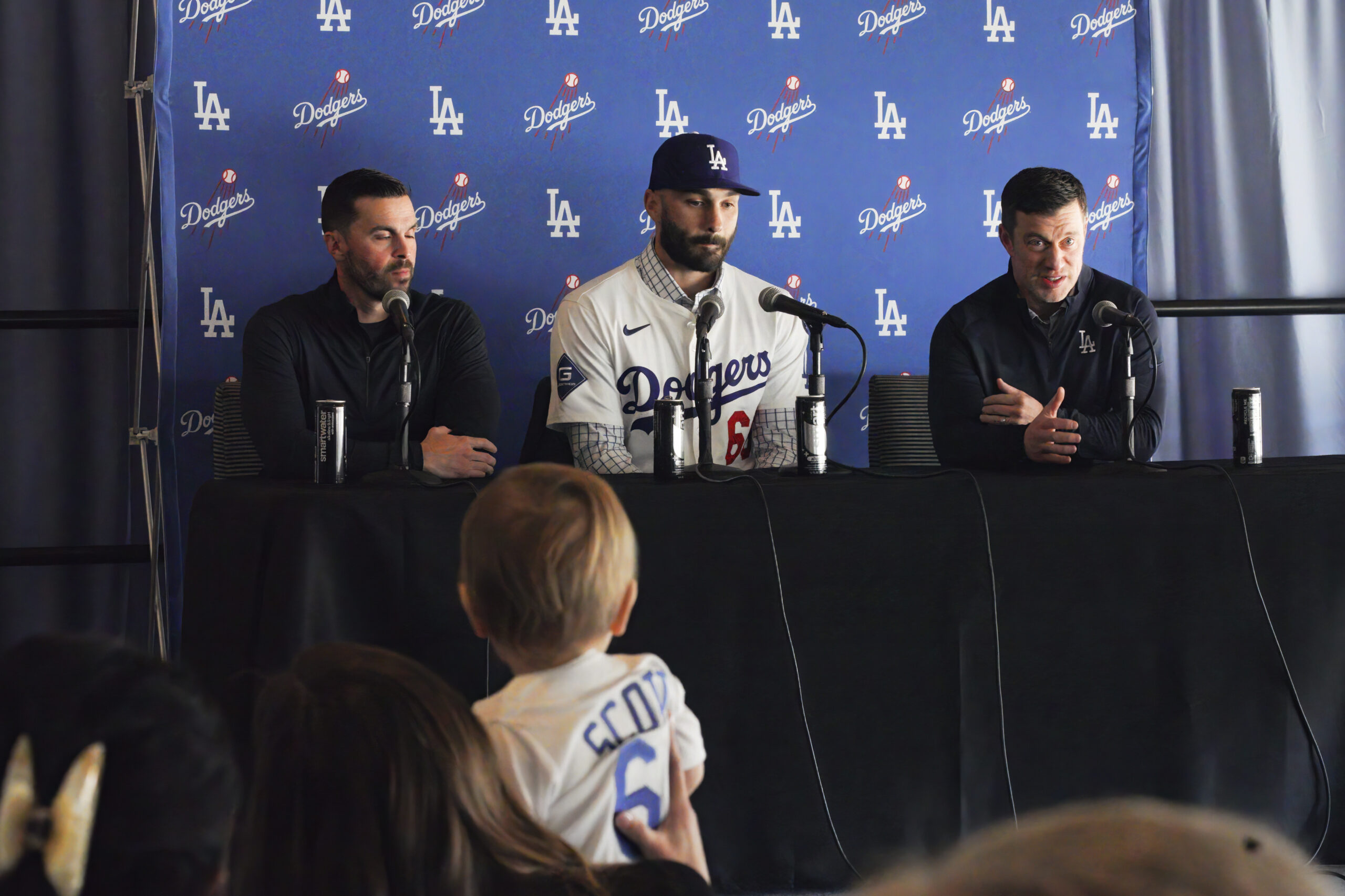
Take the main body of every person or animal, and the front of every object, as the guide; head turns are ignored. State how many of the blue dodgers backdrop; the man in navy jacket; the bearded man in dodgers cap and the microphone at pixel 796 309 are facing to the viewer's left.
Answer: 1

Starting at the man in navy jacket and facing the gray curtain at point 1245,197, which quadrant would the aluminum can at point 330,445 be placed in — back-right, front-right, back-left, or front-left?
back-left

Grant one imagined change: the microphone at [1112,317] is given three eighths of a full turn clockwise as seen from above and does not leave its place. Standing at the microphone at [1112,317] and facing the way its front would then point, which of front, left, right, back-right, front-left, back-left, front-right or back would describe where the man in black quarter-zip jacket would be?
back

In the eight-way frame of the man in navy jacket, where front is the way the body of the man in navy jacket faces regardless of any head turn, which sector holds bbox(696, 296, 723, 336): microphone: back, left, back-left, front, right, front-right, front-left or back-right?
front-right

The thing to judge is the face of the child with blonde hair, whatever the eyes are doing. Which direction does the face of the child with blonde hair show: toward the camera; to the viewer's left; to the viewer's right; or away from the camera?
away from the camera

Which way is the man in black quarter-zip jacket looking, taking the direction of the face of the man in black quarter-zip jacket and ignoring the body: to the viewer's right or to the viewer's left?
to the viewer's right

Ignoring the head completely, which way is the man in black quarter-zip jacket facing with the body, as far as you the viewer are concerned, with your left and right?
facing the viewer

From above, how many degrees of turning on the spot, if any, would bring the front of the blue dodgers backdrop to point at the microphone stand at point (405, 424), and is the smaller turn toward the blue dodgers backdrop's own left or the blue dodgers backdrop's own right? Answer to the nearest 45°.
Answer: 0° — it already faces it

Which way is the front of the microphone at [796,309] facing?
to the viewer's left

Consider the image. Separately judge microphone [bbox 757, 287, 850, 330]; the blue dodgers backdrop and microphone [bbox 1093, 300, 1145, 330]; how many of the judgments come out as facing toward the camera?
1

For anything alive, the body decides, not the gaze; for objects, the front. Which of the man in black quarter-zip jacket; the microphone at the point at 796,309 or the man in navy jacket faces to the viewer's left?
the microphone

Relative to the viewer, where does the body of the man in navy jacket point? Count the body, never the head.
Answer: toward the camera

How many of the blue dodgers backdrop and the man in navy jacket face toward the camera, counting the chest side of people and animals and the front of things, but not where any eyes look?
2

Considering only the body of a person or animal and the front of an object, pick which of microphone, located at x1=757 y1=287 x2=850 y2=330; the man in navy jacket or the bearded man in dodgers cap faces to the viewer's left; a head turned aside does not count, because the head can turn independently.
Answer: the microphone
